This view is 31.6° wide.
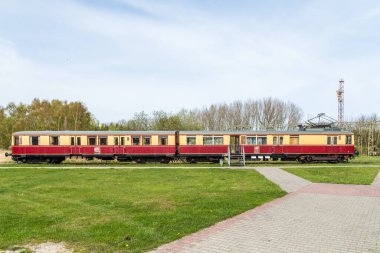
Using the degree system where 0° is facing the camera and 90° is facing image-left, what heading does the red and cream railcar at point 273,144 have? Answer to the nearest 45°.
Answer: approximately 270°
